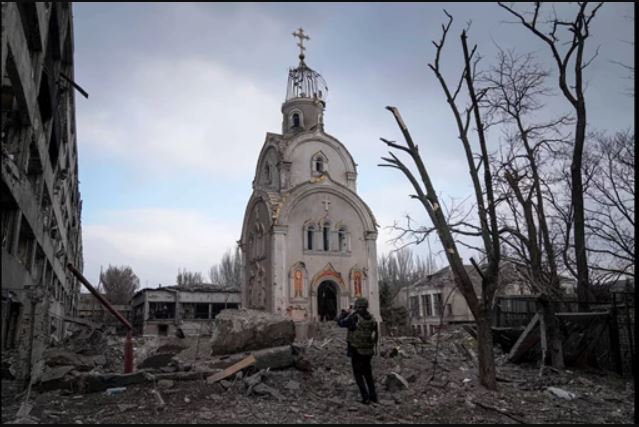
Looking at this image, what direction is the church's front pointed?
toward the camera

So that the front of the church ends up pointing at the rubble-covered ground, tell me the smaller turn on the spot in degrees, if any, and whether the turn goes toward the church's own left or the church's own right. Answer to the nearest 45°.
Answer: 0° — it already faces it

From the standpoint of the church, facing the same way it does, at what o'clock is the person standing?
The person standing is roughly at 12 o'clock from the church.

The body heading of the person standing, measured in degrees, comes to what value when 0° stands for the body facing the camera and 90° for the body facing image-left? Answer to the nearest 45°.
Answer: approximately 135°

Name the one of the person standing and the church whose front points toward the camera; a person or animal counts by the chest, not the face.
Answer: the church

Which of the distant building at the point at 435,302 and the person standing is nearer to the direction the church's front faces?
the person standing

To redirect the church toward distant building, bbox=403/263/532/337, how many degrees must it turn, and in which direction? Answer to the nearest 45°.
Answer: approximately 135° to its left

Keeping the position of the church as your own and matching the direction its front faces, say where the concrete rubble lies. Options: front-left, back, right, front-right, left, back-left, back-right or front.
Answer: front

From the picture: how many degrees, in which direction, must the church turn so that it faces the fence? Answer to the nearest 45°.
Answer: approximately 45° to its left

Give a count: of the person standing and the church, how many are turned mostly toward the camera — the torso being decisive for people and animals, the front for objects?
1

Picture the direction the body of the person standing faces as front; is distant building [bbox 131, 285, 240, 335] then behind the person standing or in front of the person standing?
in front

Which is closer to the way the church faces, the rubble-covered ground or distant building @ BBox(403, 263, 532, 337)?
the rubble-covered ground

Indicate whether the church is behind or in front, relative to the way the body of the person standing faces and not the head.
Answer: in front
